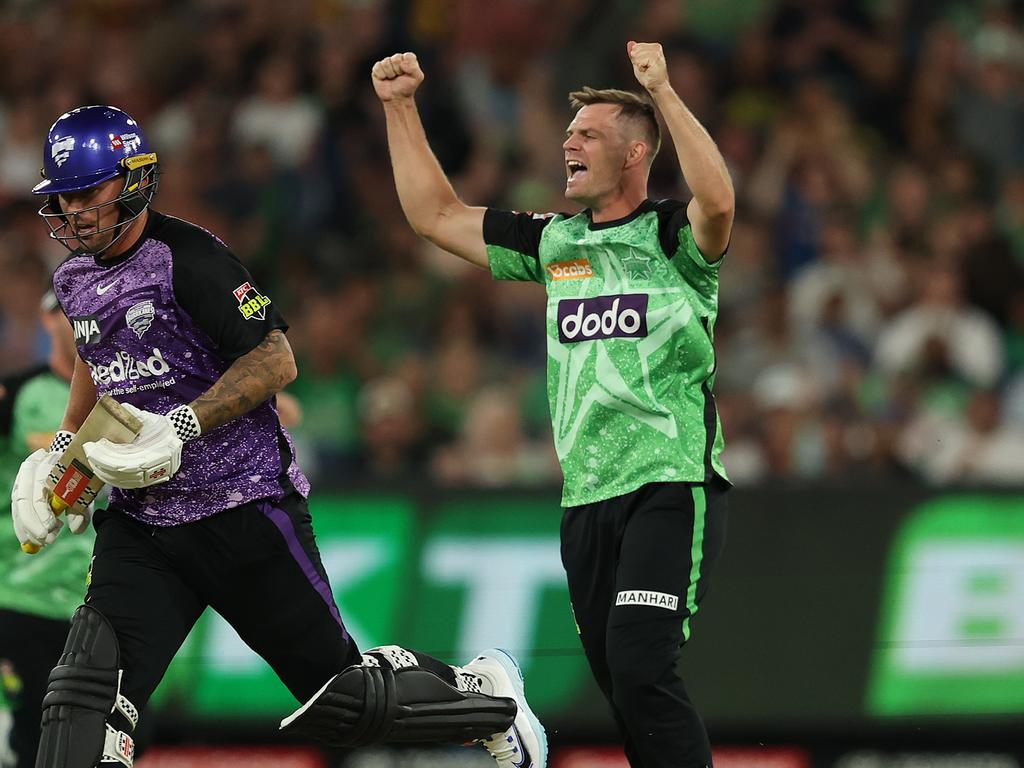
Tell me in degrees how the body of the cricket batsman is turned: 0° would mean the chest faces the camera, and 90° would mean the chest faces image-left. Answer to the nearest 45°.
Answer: approximately 45°
